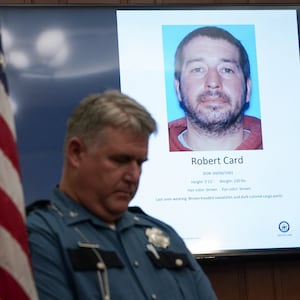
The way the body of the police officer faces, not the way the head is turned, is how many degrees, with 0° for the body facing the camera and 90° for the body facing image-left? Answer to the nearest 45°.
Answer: approximately 315°
